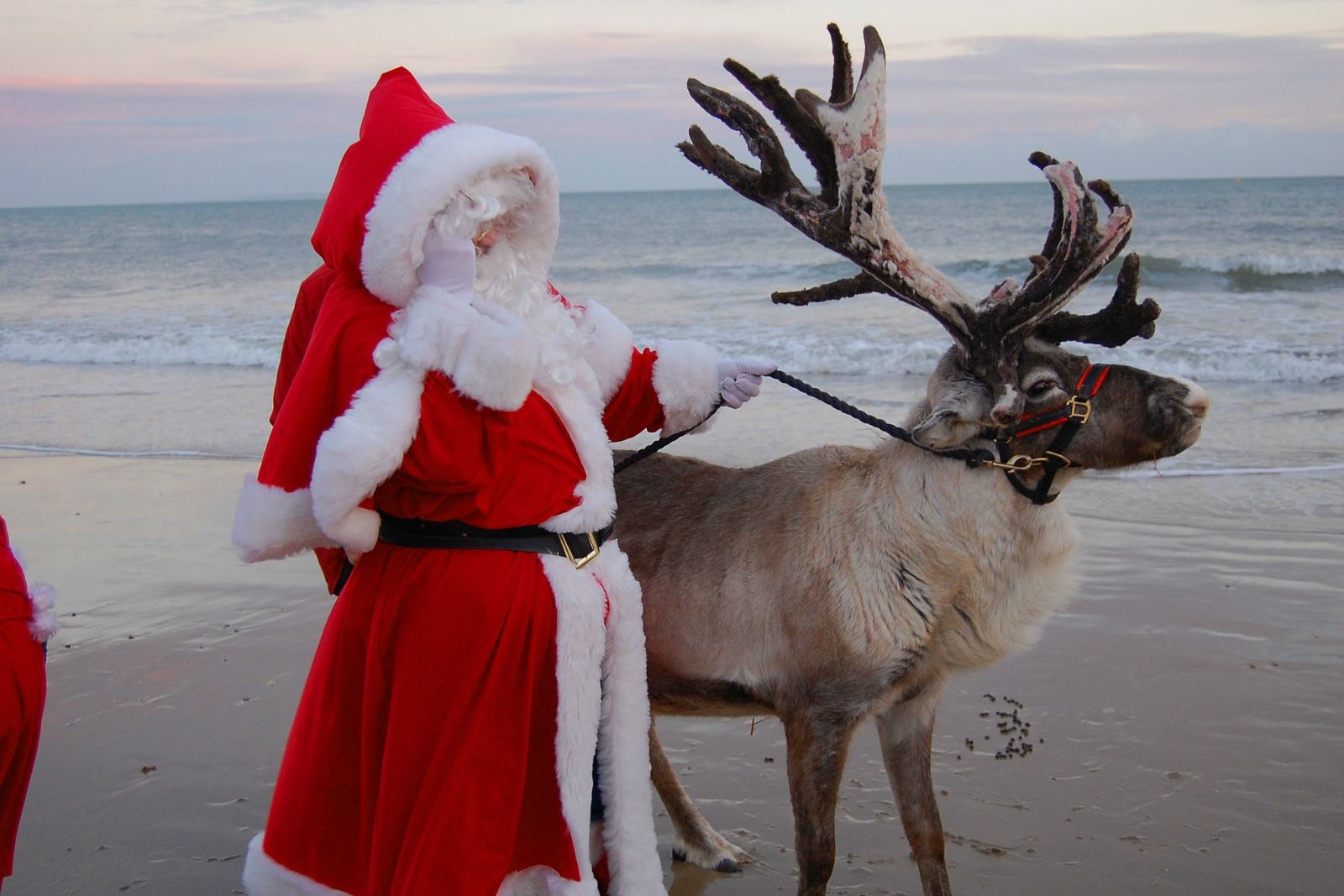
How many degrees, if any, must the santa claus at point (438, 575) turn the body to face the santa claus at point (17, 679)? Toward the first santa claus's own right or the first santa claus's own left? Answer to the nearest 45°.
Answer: approximately 135° to the first santa claus's own right

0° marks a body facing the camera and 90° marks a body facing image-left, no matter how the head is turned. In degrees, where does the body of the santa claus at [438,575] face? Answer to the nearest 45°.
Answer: approximately 315°

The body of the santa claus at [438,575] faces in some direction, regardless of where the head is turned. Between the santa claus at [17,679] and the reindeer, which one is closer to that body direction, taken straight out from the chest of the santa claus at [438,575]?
the reindeer
